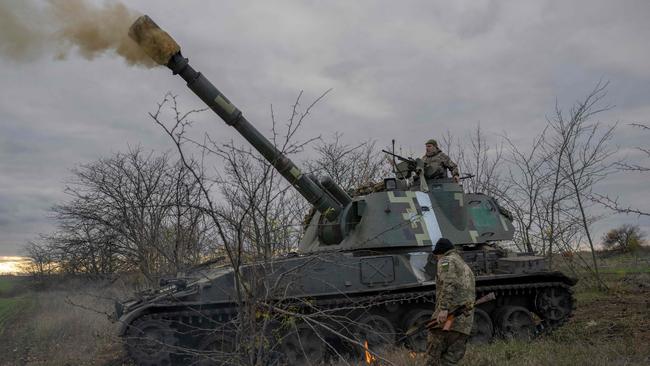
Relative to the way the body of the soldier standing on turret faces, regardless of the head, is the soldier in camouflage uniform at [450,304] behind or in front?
in front

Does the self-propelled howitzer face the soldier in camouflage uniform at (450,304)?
no

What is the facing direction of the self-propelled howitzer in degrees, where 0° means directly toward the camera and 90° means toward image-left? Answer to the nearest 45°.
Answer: approximately 90°

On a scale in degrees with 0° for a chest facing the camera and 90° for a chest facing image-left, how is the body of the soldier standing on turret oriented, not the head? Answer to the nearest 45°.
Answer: approximately 45°
